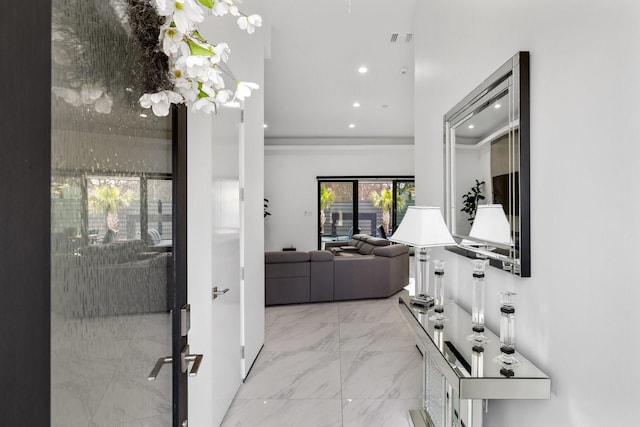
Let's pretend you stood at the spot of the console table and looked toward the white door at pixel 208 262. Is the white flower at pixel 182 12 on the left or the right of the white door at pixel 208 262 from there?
left

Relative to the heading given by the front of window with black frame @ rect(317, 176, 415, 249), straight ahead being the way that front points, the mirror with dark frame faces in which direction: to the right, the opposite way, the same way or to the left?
to the right

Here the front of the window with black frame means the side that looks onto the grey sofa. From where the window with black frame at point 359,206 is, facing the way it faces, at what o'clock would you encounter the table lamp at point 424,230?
The table lamp is roughly at 12 o'clock from the window with black frame.

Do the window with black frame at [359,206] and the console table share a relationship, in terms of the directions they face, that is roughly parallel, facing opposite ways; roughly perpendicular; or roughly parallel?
roughly perpendicular

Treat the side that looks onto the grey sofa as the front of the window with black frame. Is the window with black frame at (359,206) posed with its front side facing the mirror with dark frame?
yes

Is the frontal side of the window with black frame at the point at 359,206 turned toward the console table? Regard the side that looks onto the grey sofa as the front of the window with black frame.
yes

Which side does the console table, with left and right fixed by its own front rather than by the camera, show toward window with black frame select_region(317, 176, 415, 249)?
right

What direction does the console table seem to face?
to the viewer's left

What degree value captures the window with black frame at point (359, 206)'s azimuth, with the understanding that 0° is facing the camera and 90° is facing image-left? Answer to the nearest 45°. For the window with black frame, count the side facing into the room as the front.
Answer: approximately 0°
